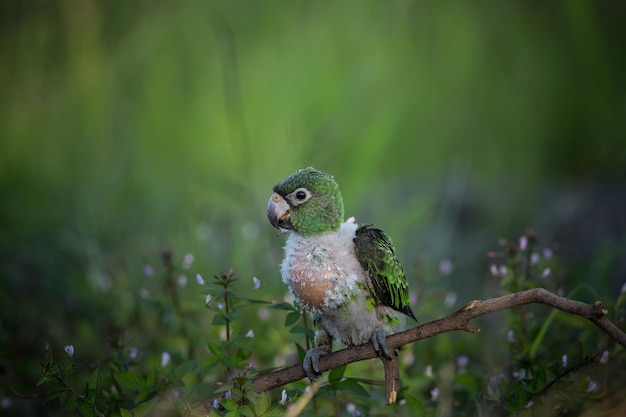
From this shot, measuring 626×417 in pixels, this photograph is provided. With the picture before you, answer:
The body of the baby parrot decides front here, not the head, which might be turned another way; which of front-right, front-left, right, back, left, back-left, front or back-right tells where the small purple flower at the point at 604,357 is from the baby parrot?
back-left

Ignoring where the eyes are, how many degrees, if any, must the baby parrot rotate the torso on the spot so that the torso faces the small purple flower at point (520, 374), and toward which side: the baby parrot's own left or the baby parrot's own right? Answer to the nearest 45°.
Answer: approximately 135° to the baby parrot's own left

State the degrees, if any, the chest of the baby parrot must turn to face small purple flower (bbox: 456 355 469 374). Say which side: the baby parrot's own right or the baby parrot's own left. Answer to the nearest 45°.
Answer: approximately 180°

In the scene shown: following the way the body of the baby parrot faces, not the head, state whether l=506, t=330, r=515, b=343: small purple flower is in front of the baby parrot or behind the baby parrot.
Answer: behind

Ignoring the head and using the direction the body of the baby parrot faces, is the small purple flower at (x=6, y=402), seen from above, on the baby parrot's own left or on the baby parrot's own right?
on the baby parrot's own right

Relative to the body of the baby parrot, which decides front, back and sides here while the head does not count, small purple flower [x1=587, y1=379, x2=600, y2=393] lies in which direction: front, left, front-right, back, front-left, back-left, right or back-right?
back-left

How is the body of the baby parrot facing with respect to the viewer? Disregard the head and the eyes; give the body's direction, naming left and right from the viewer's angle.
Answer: facing the viewer and to the left of the viewer
